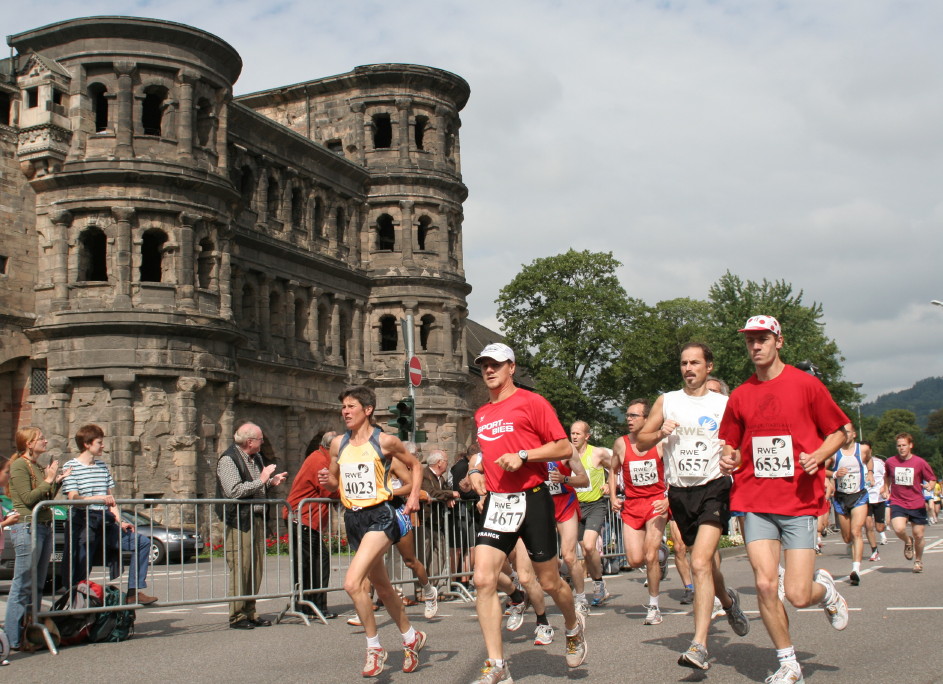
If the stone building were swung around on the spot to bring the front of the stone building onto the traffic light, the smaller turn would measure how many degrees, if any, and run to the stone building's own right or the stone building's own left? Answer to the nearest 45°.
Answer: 0° — it already faces it

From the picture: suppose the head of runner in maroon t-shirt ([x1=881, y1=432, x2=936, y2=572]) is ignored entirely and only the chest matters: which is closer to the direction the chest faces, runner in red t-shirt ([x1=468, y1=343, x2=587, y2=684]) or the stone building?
the runner in red t-shirt

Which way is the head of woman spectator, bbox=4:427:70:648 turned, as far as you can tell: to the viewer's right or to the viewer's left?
to the viewer's right

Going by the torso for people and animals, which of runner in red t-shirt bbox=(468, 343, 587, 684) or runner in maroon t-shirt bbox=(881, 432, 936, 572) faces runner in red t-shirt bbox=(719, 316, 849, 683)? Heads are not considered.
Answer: runner in maroon t-shirt bbox=(881, 432, 936, 572)

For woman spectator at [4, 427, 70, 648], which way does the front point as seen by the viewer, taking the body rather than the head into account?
to the viewer's right

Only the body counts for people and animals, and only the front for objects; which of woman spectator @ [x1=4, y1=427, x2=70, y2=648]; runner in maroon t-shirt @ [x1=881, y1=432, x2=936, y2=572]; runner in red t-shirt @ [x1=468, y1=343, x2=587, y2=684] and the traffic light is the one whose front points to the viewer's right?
the woman spectator

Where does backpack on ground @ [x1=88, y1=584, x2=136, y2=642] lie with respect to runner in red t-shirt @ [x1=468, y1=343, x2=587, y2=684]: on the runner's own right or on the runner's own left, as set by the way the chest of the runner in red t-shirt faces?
on the runner's own right

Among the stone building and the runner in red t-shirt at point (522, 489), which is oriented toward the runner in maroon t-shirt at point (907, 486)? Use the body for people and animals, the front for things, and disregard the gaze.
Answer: the stone building

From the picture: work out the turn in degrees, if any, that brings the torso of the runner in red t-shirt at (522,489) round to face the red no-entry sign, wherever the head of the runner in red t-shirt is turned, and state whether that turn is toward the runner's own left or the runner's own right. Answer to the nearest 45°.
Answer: approximately 135° to the runner's own right

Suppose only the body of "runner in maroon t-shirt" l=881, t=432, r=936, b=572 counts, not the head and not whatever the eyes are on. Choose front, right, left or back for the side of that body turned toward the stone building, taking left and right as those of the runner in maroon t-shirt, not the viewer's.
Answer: right
